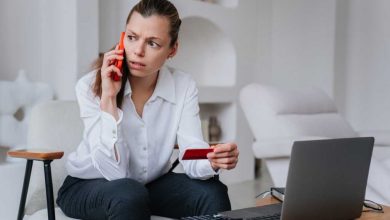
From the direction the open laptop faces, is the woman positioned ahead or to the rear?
ahead

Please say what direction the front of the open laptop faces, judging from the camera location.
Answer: facing away from the viewer and to the left of the viewer

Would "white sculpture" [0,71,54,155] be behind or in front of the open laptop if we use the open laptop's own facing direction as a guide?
in front

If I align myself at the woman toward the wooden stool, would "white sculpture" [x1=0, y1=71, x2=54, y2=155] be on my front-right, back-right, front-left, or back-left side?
front-right

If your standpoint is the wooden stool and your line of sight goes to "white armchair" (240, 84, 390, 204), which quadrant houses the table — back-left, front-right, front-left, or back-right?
front-right

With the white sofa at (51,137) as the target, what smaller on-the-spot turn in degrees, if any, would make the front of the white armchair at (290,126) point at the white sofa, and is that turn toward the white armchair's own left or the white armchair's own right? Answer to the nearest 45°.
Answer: approximately 90° to the white armchair's own right

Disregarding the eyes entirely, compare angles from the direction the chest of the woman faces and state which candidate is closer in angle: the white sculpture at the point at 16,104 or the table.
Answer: the table

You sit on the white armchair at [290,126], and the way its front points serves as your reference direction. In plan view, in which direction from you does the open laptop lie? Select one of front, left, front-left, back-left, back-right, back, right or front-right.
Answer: front-right

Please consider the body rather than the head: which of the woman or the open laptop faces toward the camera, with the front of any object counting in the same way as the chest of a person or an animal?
the woman

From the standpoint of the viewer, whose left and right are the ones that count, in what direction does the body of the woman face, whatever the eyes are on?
facing the viewer
